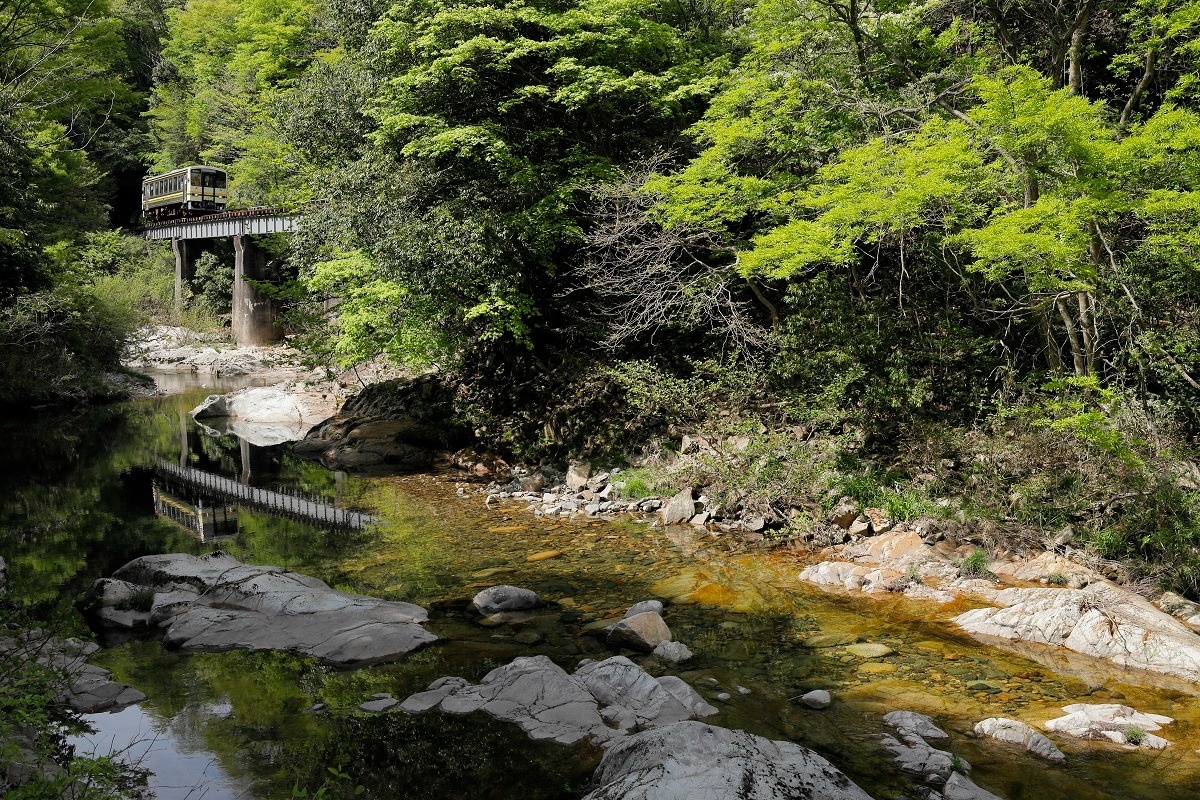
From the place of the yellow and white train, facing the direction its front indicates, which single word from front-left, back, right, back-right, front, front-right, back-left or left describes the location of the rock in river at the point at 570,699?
front-right

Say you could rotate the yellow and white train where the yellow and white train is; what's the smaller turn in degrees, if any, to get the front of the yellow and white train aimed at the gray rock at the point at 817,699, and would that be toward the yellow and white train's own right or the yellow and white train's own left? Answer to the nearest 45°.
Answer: approximately 45° to the yellow and white train's own right

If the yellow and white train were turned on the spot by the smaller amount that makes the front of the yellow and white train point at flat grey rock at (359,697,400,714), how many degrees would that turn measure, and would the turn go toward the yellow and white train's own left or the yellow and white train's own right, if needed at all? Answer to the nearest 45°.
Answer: approximately 45° to the yellow and white train's own right

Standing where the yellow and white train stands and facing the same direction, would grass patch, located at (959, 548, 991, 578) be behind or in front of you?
in front

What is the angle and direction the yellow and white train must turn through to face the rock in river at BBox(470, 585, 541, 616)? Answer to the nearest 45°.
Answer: approximately 45° to its right

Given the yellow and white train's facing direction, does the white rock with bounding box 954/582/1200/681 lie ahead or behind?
ahead

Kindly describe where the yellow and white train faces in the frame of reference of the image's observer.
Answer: facing the viewer and to the right of the viewer

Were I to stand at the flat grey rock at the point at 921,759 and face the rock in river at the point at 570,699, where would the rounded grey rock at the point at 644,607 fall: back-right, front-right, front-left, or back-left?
front-right

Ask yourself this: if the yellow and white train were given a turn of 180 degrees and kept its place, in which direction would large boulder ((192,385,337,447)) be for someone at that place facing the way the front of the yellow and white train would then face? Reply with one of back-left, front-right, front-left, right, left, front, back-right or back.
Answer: back-left

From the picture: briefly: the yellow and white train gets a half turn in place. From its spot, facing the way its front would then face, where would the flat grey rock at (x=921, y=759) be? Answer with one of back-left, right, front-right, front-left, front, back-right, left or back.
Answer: back-left

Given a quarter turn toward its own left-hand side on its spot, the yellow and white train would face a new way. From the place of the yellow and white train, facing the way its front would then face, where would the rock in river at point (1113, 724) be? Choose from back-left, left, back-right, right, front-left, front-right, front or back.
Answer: back-right

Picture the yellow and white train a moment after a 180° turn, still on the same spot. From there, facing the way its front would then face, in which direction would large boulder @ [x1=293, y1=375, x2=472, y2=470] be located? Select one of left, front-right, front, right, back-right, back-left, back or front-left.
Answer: back-left

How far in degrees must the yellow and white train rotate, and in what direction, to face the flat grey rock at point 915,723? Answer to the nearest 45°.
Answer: approximately 45° to its right
